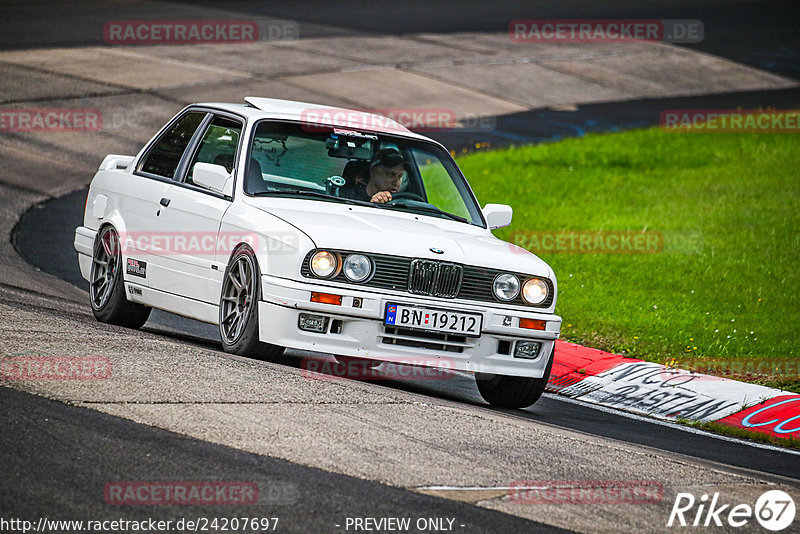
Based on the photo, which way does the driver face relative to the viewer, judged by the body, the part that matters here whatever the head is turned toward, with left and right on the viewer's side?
facing the viewer and to the right of the viewer

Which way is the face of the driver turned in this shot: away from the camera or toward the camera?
toward the camera
